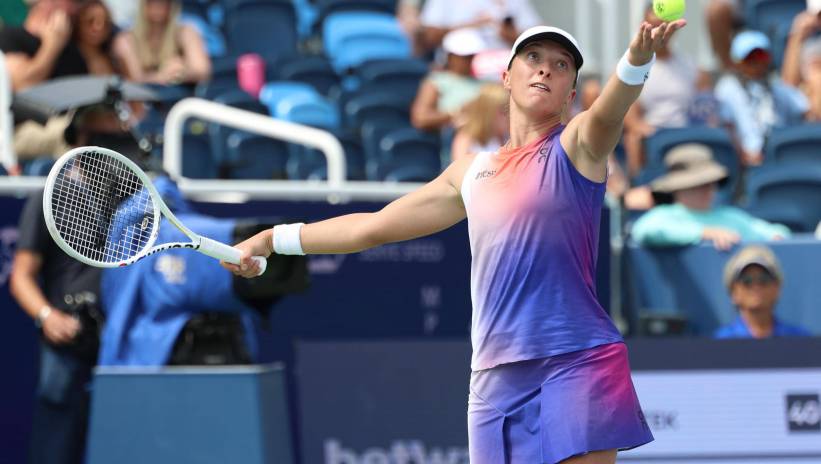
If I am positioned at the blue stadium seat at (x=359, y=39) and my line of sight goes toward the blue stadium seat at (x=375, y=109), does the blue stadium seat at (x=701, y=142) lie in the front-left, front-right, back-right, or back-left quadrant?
front-left

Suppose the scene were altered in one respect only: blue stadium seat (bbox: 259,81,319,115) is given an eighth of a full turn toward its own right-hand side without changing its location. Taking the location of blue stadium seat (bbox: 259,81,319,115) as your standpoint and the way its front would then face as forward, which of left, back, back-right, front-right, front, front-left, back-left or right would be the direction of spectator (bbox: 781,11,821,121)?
back-left

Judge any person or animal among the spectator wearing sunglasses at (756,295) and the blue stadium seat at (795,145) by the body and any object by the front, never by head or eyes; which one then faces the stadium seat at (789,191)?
the blue stadium seat

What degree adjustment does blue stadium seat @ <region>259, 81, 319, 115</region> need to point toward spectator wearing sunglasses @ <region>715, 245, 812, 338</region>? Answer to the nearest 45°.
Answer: approximately 45° to its left

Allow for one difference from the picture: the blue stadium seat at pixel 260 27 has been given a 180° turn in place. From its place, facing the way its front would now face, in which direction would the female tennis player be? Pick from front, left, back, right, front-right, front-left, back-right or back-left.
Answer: back

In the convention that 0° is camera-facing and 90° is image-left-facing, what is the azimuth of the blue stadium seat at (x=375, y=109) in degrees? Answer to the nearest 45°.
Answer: approximately 0°

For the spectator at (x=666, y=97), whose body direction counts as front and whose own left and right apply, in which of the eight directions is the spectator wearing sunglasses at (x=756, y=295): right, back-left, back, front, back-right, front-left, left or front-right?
front-left

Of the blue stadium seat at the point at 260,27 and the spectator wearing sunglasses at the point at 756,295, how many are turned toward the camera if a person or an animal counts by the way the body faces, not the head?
2

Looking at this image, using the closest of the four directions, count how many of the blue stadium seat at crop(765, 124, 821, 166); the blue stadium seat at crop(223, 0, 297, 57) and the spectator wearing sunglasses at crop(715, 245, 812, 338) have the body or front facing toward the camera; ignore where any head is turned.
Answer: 3

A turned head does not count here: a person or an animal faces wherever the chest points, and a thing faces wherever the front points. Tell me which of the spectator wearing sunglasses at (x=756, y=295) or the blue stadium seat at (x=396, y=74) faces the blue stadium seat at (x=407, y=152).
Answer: the blue stadium seat at (x=396, y=74)

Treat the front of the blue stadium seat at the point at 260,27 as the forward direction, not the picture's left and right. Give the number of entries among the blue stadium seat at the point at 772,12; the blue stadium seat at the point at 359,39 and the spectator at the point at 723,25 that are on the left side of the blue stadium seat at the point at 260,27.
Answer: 3

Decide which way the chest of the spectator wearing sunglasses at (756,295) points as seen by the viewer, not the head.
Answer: toward the camera

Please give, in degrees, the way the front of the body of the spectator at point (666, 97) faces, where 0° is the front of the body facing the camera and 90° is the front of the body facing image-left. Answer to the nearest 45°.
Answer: approximately 45°

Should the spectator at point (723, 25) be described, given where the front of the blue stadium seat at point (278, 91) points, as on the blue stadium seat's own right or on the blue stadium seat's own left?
on the blue stadium seat's own left

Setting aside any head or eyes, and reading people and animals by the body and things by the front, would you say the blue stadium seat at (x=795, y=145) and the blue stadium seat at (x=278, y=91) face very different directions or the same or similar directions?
same or similar directions

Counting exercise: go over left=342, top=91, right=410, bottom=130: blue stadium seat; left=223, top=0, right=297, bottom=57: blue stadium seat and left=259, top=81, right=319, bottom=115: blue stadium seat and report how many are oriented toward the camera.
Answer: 3

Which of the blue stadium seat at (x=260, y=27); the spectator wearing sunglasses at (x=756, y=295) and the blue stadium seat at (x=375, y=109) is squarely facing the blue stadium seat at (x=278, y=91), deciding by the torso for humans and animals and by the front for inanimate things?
the blue stadium seat at (x=260, y=27)

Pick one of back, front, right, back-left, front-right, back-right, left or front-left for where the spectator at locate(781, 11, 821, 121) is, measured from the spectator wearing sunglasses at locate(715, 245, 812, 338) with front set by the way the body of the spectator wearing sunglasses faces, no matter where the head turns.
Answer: back
